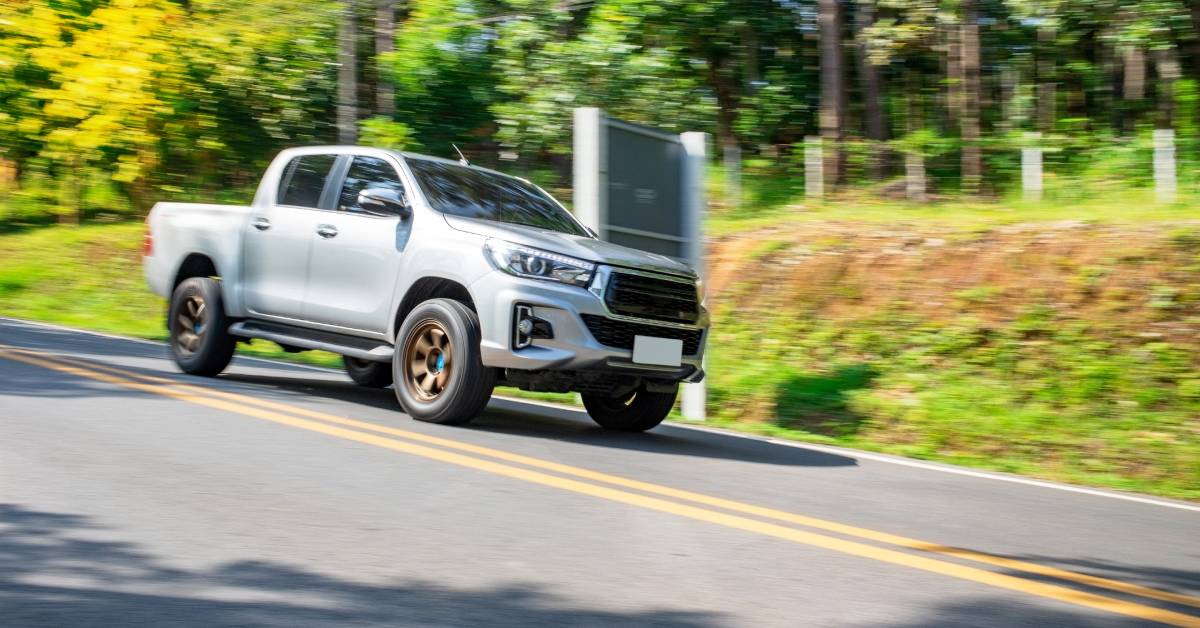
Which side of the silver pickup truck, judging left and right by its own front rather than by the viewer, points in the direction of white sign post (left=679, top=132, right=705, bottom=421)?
left

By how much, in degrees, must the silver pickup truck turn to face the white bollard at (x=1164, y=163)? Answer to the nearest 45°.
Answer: approximately 90° to its left

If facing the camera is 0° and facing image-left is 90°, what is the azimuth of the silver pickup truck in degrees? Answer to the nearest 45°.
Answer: approximately 315°

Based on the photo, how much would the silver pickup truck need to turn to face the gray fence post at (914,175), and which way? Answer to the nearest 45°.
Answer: approximately 90° to its left
